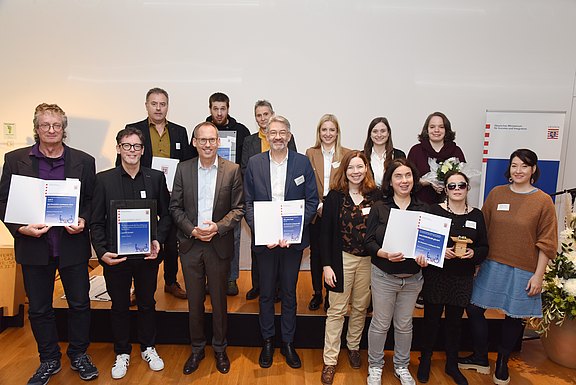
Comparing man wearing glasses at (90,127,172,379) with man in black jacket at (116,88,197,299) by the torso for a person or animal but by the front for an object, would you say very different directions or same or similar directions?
same or similar directions

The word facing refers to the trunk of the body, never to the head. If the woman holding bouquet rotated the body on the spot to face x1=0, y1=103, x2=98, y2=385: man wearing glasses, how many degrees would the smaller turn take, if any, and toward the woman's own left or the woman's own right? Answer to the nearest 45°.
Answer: approximately 45° to the woman's own right

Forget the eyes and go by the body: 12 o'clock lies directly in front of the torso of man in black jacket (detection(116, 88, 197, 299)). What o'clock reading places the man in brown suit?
The man in brown suit is roughly at 11 o'clock from the man in black jacket.

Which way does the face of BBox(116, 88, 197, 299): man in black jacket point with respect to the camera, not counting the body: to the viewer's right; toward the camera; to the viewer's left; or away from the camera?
toward the camera

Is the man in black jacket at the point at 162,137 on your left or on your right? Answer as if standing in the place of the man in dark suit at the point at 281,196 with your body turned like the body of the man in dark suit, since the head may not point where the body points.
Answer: on your right

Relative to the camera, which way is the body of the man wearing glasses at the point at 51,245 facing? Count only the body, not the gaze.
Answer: toward the camera

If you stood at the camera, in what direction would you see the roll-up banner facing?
facing the viewer

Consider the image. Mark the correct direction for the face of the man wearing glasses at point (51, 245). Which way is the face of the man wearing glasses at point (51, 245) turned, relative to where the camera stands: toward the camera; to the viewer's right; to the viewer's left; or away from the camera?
toward the camera

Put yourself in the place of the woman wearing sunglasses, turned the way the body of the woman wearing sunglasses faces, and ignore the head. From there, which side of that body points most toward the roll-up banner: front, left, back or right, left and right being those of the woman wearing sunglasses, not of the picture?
back

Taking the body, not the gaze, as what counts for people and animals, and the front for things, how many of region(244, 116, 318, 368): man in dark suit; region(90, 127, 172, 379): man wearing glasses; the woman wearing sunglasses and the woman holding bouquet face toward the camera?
4

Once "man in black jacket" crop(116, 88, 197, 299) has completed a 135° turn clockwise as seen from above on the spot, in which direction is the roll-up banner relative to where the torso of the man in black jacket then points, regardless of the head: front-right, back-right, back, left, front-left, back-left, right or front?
back-right

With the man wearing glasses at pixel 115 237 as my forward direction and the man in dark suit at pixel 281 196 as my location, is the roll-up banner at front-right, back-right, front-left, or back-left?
back-right

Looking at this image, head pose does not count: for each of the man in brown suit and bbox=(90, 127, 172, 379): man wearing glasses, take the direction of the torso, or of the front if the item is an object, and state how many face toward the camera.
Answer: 2

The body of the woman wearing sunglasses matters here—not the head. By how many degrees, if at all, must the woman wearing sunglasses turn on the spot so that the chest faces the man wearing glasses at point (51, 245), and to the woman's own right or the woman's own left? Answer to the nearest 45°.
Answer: approximately 45° to the woman's own right

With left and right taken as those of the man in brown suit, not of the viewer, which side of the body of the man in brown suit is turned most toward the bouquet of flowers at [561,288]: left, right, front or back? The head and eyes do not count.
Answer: left

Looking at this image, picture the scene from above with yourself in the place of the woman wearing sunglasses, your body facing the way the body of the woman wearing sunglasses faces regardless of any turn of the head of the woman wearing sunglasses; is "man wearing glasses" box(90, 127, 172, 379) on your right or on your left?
on your right

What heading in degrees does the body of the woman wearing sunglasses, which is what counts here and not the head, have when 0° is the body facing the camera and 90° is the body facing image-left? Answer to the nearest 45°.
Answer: approximately 0°

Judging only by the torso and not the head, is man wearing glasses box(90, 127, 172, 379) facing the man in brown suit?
no

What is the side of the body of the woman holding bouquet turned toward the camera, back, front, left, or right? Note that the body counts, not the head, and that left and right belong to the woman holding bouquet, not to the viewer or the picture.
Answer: front
